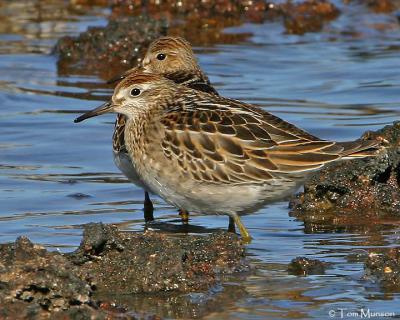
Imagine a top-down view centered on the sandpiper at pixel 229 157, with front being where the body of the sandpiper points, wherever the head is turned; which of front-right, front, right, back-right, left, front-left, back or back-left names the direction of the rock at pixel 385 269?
back-left

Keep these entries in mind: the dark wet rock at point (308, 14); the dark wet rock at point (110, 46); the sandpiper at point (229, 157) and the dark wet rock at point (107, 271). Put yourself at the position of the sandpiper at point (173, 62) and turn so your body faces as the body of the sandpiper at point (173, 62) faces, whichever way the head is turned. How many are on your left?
2

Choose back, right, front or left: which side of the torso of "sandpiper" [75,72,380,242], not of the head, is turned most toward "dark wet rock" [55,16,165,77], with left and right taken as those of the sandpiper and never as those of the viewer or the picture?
right

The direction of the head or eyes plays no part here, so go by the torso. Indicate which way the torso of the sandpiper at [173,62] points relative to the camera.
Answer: to the viewer's left

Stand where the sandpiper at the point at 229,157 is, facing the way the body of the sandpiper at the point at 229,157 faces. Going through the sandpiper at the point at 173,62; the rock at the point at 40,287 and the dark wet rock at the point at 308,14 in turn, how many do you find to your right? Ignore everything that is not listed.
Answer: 2

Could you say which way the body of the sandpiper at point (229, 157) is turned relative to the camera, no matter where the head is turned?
to the viewer's left

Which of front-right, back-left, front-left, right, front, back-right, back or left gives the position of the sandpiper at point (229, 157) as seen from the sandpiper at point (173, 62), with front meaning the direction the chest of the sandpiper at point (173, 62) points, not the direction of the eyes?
left

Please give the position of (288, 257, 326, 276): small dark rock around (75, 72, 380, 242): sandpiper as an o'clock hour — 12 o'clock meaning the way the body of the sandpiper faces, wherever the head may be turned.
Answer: The small dark rock is roughly at 8 o'clock from the sandpiper.

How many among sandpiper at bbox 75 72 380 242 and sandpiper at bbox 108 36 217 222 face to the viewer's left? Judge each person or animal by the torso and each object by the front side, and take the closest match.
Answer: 2

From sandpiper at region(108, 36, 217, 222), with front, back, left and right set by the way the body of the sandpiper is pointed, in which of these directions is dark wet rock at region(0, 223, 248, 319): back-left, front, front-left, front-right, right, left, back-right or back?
left
